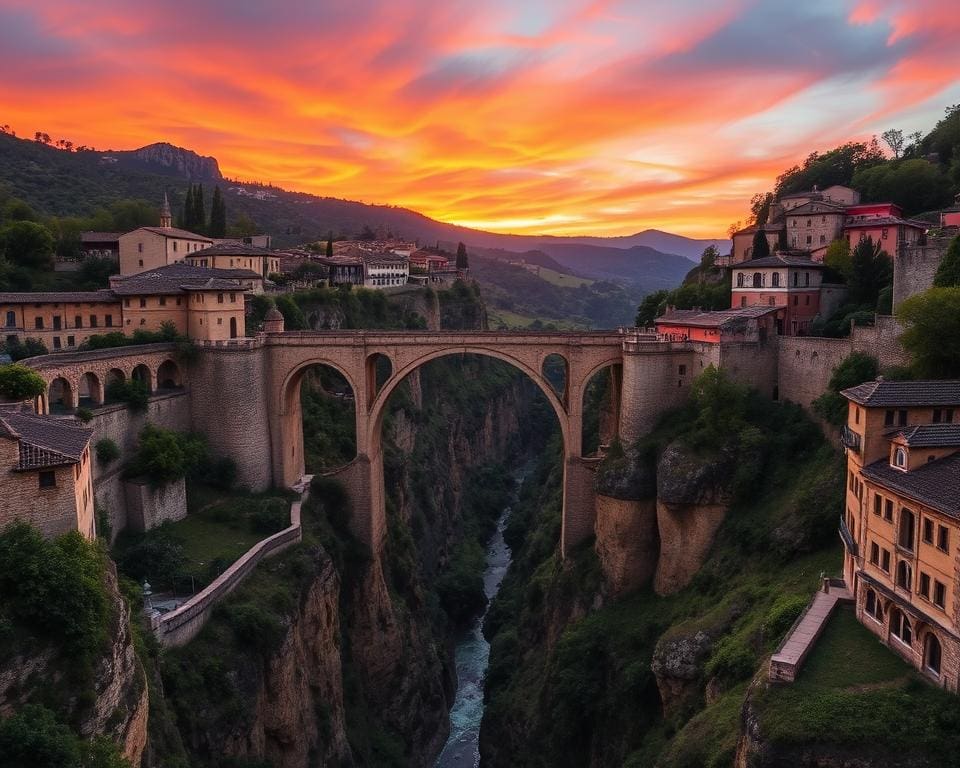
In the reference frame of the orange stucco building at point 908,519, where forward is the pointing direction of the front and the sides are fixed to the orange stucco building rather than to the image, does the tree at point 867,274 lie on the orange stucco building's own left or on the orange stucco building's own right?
on the orange stucco building's own right

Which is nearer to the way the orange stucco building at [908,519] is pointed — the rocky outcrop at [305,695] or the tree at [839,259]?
the rocky outcrop

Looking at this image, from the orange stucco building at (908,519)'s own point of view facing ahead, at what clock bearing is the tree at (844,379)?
The tree is roughly at 4 o'clock from the orange stucco building.

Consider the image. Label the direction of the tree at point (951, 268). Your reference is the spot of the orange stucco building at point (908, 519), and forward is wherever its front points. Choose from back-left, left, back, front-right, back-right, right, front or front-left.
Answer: back-right

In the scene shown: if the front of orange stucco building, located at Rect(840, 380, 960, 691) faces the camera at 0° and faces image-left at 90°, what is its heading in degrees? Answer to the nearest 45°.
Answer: approximately 45°

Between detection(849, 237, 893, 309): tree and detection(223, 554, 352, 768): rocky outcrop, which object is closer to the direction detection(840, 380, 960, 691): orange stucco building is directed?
the rocky outcrop

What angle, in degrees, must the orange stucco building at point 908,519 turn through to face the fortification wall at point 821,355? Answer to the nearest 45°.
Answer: approximately 135° to its right

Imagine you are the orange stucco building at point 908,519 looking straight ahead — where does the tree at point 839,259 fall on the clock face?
The tree is roughly at 4 o'clock from the orange stucco building.

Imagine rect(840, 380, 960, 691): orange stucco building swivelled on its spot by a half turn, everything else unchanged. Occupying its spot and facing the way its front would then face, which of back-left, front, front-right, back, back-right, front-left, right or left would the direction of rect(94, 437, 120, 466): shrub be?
back-left

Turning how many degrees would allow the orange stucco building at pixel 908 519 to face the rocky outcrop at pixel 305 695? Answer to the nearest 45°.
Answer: approximately 45° to its right

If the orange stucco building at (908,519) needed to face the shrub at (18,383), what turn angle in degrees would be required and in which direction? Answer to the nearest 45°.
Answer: approximately 45° to its right
